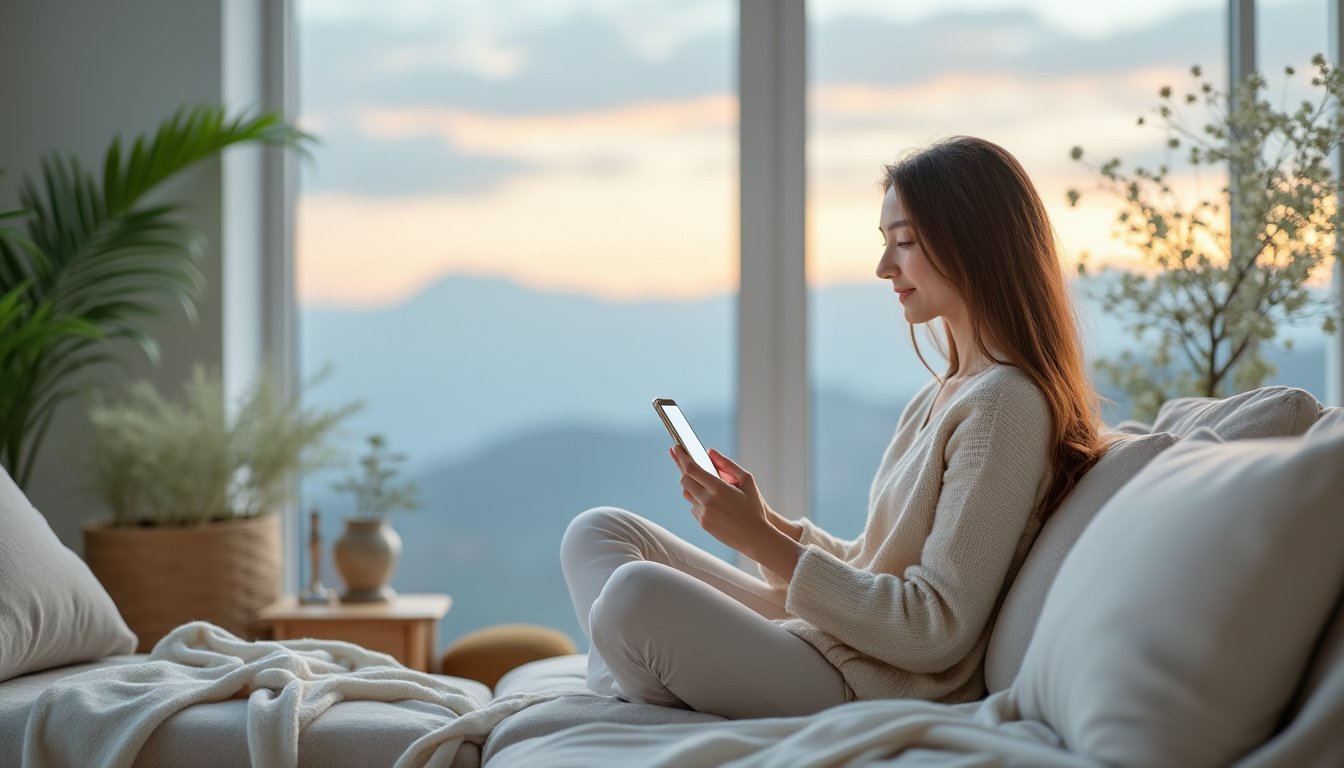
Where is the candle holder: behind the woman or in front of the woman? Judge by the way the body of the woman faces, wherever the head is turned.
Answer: in front

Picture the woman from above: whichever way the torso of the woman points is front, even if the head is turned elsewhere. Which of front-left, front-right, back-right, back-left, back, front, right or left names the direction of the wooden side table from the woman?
front-right

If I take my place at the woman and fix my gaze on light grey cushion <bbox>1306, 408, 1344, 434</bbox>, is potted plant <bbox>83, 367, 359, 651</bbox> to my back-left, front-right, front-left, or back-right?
back-left

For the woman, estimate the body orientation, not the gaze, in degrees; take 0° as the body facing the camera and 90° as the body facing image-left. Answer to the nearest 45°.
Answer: approximately 90°

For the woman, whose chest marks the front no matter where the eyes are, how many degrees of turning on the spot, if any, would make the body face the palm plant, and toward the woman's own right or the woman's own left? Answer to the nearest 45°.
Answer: approximately 45° to the woman's own right

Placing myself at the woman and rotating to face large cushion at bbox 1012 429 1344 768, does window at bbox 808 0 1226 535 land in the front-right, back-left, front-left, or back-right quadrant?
back-left

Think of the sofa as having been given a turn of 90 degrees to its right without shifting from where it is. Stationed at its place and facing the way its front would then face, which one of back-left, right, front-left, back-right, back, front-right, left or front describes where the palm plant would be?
front-left

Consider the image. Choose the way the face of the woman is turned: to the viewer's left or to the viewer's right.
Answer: to the viewer's left

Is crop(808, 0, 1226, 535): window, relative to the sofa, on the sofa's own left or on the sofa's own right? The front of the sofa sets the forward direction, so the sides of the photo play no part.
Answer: on the sofa's own right

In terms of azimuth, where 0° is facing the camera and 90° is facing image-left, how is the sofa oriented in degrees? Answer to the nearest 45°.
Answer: approximately 90°

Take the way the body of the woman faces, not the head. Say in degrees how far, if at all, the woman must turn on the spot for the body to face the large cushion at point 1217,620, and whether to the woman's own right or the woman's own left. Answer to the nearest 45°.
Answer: approximately 90° to the woman's own left

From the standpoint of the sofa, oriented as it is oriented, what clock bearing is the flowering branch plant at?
The flowering branch plant is roughly at 4 o'clock from the sofa.
